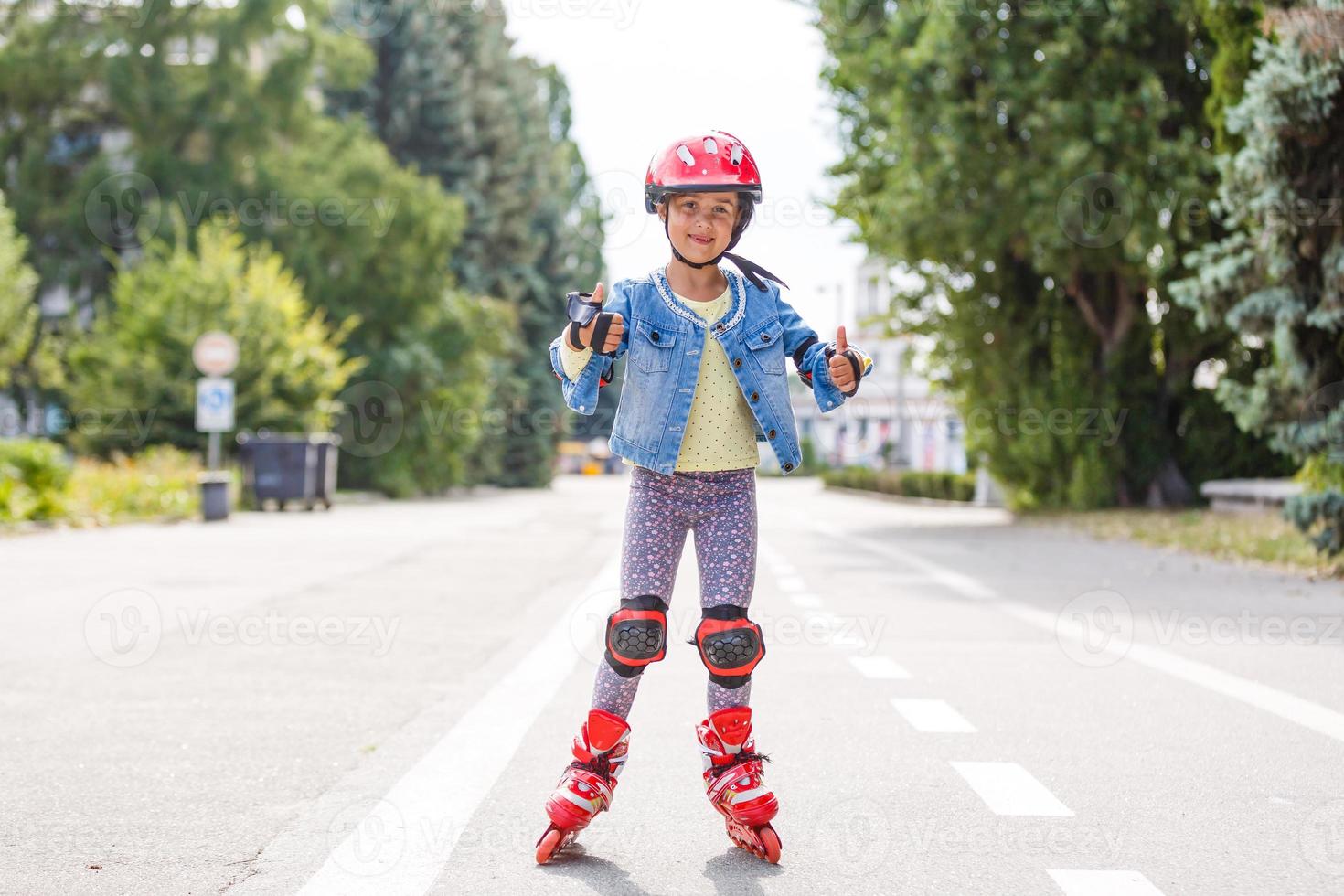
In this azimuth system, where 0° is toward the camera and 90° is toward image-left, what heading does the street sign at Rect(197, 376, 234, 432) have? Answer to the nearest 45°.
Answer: approximately 0°

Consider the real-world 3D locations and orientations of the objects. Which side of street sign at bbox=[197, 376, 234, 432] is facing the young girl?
front

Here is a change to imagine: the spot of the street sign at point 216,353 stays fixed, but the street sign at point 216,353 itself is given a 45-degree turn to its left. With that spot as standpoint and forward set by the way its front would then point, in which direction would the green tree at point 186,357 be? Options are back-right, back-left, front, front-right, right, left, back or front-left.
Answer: back-left

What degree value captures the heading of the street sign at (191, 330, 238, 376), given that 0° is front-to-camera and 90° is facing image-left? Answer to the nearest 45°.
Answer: approximately 0°

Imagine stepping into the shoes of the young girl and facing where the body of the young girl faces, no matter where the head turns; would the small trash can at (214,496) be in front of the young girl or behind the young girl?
behind

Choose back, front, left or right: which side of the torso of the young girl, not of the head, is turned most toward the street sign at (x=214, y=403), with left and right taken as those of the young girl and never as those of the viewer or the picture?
back
